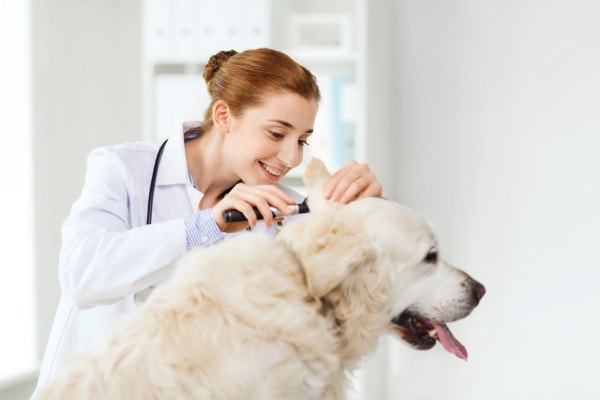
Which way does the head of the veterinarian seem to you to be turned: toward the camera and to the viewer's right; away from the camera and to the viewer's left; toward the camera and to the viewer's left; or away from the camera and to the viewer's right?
toward the camera and to the viewer's right

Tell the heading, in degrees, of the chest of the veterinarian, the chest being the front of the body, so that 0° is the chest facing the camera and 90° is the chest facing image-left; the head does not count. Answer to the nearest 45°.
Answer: approximately 315°

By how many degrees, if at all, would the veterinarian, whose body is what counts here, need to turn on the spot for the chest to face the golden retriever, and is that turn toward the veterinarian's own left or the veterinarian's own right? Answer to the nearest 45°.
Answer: approximately 45° to the veterinarian's own right

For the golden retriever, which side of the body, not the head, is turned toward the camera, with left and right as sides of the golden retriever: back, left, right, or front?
right

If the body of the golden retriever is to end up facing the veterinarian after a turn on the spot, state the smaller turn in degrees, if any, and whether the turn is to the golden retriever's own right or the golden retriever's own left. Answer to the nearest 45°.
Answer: approximately 90° to the golden retriever's own left
